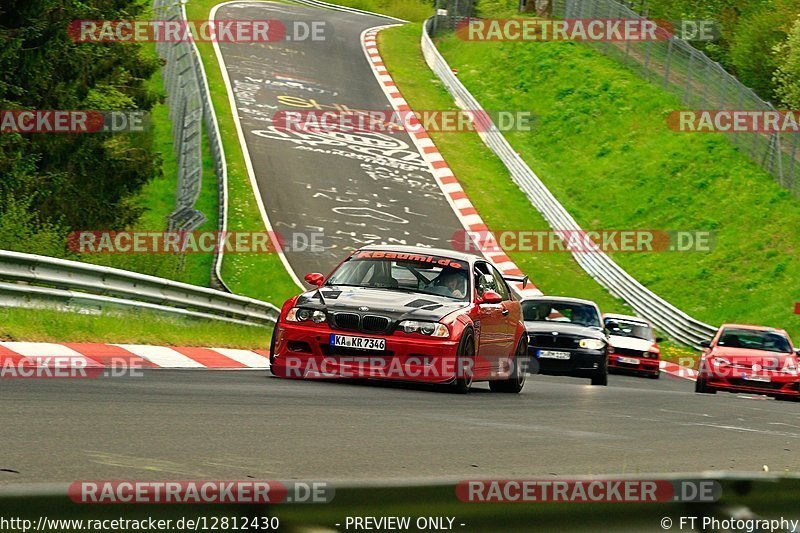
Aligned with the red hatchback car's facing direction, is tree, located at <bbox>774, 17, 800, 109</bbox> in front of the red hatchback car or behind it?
behind

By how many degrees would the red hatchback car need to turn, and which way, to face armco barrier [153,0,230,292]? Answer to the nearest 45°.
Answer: approximately 135° to its right

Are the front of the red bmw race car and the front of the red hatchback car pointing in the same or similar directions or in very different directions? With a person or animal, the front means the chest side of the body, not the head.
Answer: same or similar directions

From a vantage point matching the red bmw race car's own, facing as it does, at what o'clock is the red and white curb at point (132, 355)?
The red and white curb is roughly at 2 o'clock from the red bmw race car.

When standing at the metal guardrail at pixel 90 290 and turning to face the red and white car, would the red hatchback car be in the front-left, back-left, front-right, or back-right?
front-right

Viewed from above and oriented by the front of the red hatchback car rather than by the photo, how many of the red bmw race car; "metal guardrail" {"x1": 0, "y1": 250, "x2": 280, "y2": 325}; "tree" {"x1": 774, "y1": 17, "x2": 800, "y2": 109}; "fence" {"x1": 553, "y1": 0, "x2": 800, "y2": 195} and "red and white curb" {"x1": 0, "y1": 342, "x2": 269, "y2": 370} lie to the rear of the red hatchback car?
2

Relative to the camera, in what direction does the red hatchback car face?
facing the viewer

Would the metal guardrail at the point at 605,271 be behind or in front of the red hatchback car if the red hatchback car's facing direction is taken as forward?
behind

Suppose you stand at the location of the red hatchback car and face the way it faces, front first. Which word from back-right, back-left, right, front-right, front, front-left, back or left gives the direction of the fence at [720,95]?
back

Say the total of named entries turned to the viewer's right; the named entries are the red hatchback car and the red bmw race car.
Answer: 0

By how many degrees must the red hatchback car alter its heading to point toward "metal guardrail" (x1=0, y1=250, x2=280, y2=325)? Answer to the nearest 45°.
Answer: approximately 45° to its right

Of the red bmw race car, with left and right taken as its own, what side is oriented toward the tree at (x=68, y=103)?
right
